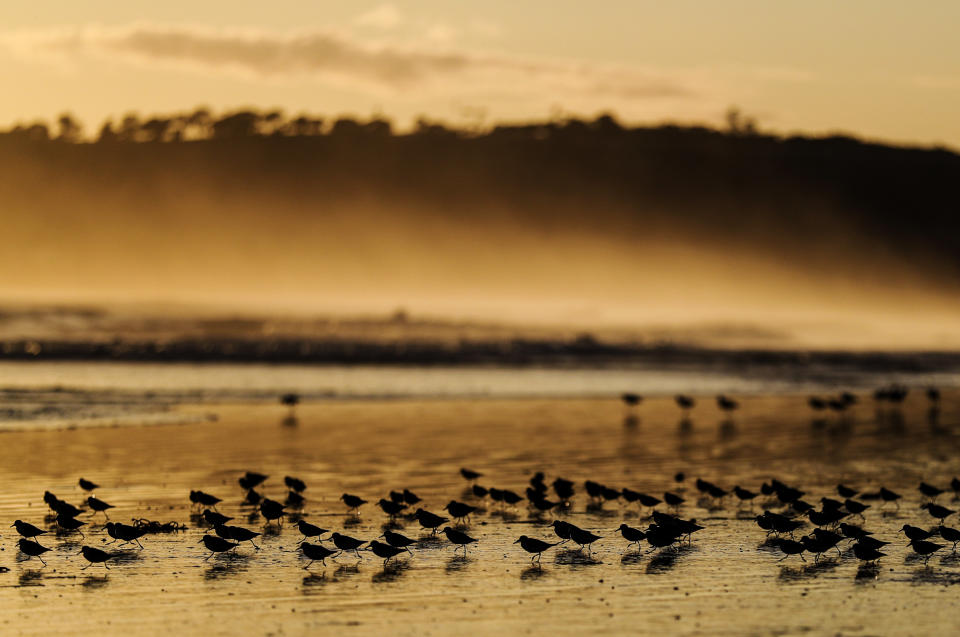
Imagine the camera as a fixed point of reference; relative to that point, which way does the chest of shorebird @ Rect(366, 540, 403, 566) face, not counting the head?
to the viewer's left

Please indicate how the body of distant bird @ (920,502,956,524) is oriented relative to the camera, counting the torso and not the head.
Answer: to the viewer's left

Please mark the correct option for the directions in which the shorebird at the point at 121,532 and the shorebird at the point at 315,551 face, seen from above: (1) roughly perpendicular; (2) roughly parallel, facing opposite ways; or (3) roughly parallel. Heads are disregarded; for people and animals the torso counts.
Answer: roughly parallel

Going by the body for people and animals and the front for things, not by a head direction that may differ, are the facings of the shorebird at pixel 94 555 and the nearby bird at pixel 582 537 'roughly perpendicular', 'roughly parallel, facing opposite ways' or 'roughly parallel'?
roughly parallel

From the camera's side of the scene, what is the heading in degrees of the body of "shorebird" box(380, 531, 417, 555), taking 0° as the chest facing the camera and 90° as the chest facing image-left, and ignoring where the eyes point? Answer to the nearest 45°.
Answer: approximately 90°

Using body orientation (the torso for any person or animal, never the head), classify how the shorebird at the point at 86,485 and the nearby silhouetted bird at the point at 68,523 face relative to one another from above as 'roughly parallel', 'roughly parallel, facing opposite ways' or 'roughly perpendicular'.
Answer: roughly parallel

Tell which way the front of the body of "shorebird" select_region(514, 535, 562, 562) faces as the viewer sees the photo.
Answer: to the viewer's left

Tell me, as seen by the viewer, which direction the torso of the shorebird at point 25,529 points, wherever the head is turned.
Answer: to the viewer's left

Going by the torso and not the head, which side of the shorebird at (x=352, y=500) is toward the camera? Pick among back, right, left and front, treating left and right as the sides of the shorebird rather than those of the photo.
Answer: left

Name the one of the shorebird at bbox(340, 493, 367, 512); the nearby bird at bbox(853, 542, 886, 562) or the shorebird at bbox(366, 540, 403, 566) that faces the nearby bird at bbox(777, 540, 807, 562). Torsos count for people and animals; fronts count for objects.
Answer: the nearby bird at bbox(853, 542, 886, 562)

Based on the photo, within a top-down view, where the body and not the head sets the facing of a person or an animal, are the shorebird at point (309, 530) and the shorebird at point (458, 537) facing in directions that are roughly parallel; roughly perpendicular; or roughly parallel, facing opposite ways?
roughly parallel

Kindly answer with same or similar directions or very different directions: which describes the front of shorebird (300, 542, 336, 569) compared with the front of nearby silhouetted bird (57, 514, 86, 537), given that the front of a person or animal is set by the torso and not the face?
same or similar directions
